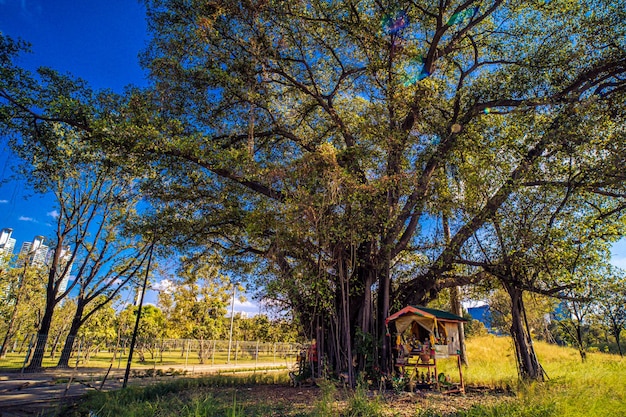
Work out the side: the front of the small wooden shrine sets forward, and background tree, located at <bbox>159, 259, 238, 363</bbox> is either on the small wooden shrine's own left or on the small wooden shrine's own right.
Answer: on the small wooden shrine's own right

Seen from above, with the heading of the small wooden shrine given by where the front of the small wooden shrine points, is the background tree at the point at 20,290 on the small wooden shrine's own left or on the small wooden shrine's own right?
on the small wooden shrine's own right

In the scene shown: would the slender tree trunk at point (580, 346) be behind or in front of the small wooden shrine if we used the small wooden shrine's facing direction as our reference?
behind

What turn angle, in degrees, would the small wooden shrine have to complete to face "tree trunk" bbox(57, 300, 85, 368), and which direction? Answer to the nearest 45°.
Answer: approximately 45° to its right

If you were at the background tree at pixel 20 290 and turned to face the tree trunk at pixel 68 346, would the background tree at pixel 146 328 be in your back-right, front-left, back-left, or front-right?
front-left

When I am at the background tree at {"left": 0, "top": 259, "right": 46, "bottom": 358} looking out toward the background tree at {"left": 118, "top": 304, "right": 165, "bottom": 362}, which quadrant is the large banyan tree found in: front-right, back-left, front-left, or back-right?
front-right

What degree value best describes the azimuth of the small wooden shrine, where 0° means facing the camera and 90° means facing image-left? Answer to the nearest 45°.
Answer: approximately 45°

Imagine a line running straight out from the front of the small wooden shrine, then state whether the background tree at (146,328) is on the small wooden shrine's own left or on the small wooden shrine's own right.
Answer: on the small wooden shrine's own right
